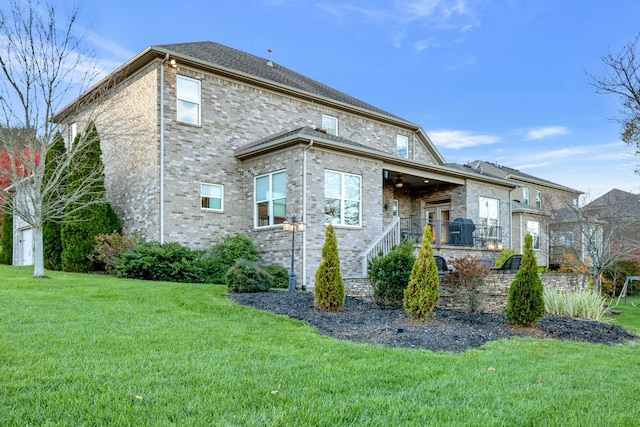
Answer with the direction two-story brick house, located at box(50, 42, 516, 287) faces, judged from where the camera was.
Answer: facing away from the viewer and to the left of the viewer

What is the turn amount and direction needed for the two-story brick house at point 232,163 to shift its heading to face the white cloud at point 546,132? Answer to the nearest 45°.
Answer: approximately 90° to its right

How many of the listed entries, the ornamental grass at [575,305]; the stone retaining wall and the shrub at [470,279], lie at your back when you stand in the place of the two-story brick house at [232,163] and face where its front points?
3

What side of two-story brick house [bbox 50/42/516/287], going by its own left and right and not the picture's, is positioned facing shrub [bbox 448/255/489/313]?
back

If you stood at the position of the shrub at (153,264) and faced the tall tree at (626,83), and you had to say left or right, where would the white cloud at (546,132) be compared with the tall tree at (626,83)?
left

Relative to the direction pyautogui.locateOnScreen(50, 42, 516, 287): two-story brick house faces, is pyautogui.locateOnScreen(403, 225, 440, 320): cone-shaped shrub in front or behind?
behind

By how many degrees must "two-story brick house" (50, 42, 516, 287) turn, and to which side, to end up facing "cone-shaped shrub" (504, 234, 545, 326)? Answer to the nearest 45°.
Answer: approximately 180°
